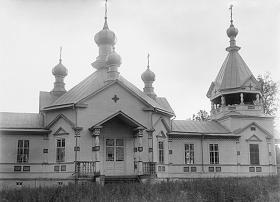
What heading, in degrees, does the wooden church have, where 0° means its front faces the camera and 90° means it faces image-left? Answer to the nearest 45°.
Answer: approximately 0°
